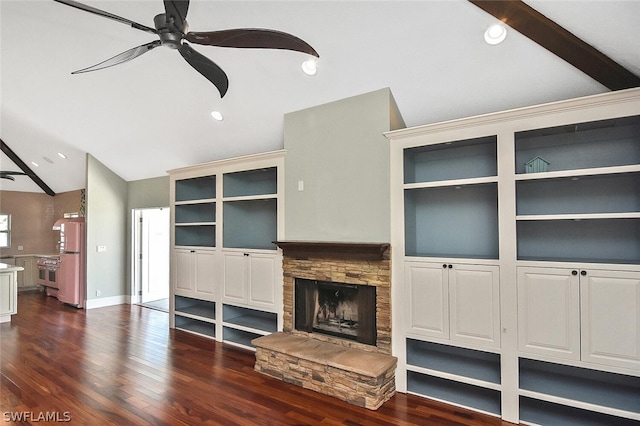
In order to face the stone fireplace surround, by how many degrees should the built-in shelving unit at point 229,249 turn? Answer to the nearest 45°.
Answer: approximately 90° to its left

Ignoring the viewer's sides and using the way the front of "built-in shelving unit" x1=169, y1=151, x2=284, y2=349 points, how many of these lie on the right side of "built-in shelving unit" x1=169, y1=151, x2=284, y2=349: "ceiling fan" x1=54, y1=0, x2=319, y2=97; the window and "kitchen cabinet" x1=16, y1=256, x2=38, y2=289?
2

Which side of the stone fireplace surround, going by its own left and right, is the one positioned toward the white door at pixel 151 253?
right

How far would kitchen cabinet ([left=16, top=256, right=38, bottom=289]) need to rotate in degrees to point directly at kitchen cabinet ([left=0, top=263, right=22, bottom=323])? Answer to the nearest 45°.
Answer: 0° — it already faces it

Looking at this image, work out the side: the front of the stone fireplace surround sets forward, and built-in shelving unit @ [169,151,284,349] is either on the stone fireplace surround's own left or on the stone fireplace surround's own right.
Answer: on the stone fireplace surround's own right

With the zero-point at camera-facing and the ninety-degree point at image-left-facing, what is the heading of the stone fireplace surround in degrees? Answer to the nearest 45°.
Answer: approximately 45°
